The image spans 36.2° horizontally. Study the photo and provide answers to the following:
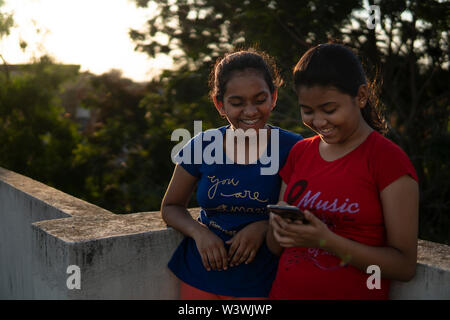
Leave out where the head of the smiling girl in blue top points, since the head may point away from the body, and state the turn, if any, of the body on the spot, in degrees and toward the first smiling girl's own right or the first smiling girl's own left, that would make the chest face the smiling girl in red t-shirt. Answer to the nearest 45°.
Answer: approximately 45° to the first smiling girl's own left

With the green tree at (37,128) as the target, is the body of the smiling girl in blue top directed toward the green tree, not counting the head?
no

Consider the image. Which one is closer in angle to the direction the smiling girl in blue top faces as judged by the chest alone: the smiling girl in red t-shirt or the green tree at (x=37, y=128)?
the smiling girl in red t-shirt

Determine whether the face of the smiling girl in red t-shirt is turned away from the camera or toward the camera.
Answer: toward the camera

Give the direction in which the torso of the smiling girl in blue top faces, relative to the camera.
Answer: toward the camera

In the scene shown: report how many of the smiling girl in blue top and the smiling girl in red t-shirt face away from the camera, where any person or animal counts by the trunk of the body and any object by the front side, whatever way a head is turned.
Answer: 0

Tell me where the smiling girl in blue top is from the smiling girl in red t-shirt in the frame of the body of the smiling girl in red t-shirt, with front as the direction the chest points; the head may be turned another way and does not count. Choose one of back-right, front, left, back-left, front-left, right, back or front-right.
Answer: right

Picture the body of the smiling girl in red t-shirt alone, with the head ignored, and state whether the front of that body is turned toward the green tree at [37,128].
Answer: no

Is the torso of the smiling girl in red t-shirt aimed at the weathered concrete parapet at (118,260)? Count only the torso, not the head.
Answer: no
